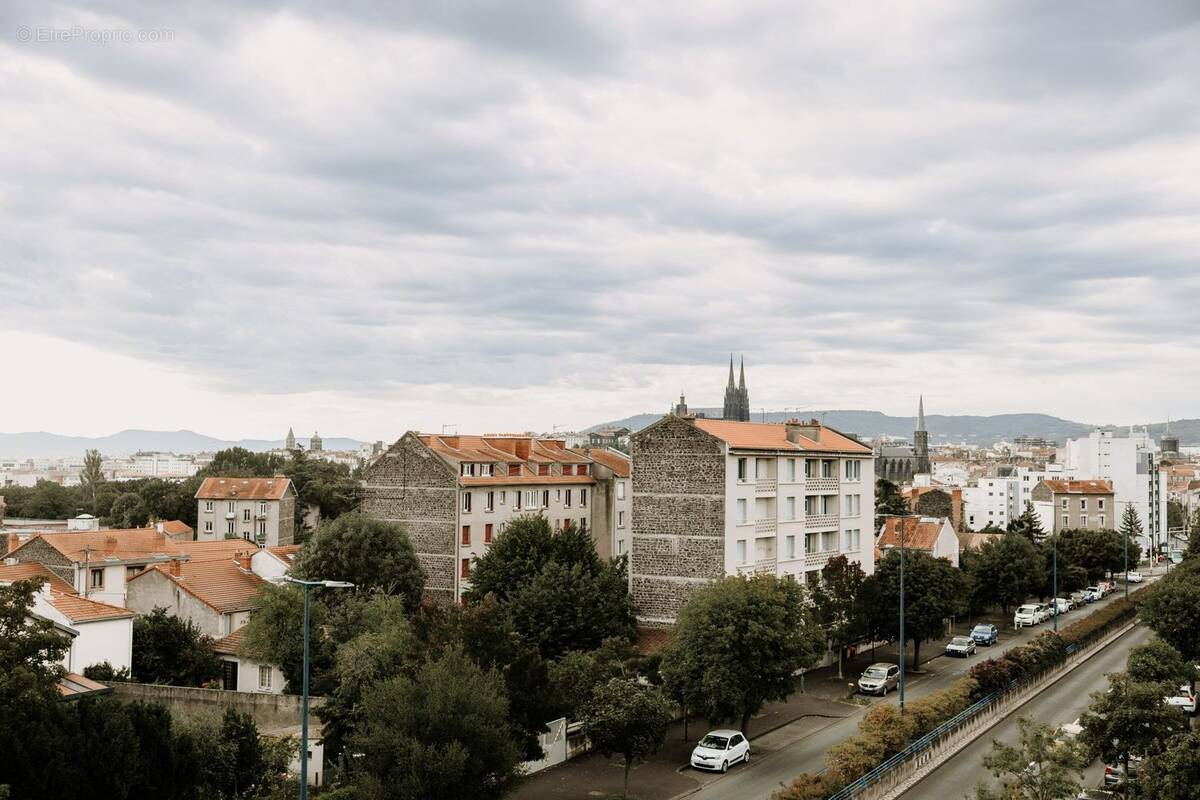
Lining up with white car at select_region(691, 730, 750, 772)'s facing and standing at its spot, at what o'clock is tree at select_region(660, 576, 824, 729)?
The tree is roughly at 5 o'clock from the white car.

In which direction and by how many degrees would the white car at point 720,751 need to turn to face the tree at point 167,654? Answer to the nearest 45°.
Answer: approximately 45° to its right

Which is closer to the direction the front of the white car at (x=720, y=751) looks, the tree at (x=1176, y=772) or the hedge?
the tree

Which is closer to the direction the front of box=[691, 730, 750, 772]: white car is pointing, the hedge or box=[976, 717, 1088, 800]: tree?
the tree

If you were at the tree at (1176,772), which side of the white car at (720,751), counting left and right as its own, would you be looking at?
left

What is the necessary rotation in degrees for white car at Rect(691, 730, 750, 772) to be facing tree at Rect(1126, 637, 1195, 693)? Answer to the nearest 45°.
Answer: approximately 135° to its left

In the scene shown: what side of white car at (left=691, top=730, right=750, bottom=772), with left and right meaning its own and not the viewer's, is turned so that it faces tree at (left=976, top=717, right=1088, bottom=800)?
left

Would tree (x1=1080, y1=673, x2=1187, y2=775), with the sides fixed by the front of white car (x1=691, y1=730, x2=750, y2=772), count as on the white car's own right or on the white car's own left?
on the white car's own left

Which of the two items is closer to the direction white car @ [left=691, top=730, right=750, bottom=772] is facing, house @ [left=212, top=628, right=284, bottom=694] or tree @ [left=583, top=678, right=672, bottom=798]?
the tree

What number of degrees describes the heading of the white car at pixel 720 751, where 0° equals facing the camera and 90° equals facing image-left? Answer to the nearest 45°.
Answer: approximately 45°
